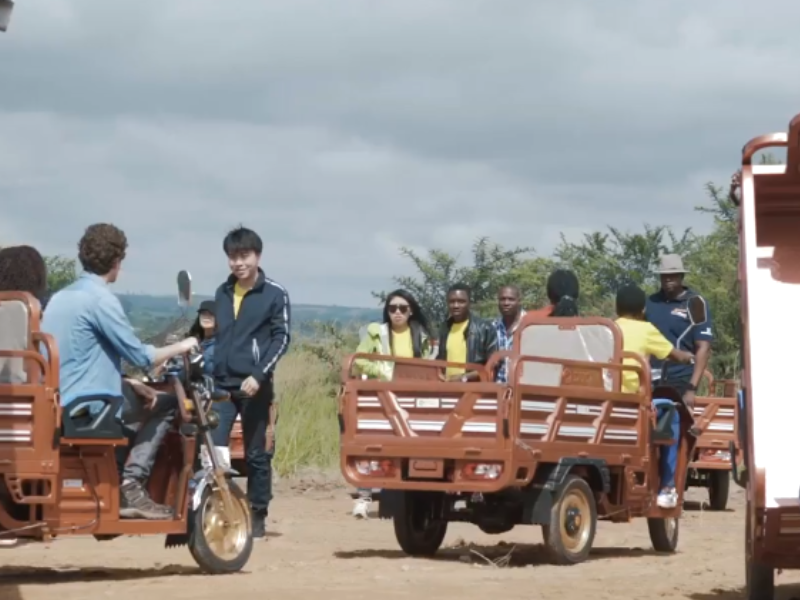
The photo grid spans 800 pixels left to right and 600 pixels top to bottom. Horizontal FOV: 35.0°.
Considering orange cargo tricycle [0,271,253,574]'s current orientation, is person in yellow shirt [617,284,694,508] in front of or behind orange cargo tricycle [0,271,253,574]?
in front

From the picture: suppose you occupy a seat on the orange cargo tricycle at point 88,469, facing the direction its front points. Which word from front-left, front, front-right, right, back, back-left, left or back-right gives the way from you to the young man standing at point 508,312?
front-left

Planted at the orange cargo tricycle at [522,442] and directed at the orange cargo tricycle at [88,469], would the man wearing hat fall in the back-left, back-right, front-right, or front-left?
back-right

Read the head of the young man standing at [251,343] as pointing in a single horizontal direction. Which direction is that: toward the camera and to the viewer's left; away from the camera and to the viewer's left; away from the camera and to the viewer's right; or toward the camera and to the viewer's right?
toward the camera and to the viewer's left

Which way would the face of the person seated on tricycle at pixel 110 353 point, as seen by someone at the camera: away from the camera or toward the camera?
away from the camera

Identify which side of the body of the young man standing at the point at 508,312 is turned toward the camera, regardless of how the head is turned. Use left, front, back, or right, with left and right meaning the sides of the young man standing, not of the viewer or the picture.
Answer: front

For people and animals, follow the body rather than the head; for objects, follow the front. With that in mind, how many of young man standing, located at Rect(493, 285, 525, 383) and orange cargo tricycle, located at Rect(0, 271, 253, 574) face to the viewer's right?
1

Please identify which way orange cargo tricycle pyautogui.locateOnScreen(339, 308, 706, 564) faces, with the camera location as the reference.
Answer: facing away from the viewer and to the right of the viewer

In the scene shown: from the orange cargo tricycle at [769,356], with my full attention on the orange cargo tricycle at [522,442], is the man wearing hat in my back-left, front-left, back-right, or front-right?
front-right

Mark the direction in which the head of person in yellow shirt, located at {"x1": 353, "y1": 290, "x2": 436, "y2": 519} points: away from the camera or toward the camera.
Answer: toward the camera

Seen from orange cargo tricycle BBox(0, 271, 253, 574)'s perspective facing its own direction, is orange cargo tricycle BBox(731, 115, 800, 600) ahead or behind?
ahead

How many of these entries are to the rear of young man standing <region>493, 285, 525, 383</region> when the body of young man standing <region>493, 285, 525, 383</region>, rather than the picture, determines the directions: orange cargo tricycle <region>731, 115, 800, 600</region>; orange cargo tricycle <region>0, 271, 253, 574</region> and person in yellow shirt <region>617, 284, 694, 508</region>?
0

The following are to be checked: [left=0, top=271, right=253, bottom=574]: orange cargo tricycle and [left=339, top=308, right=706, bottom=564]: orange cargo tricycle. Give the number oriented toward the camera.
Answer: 0

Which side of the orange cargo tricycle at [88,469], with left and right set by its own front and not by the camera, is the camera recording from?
right
